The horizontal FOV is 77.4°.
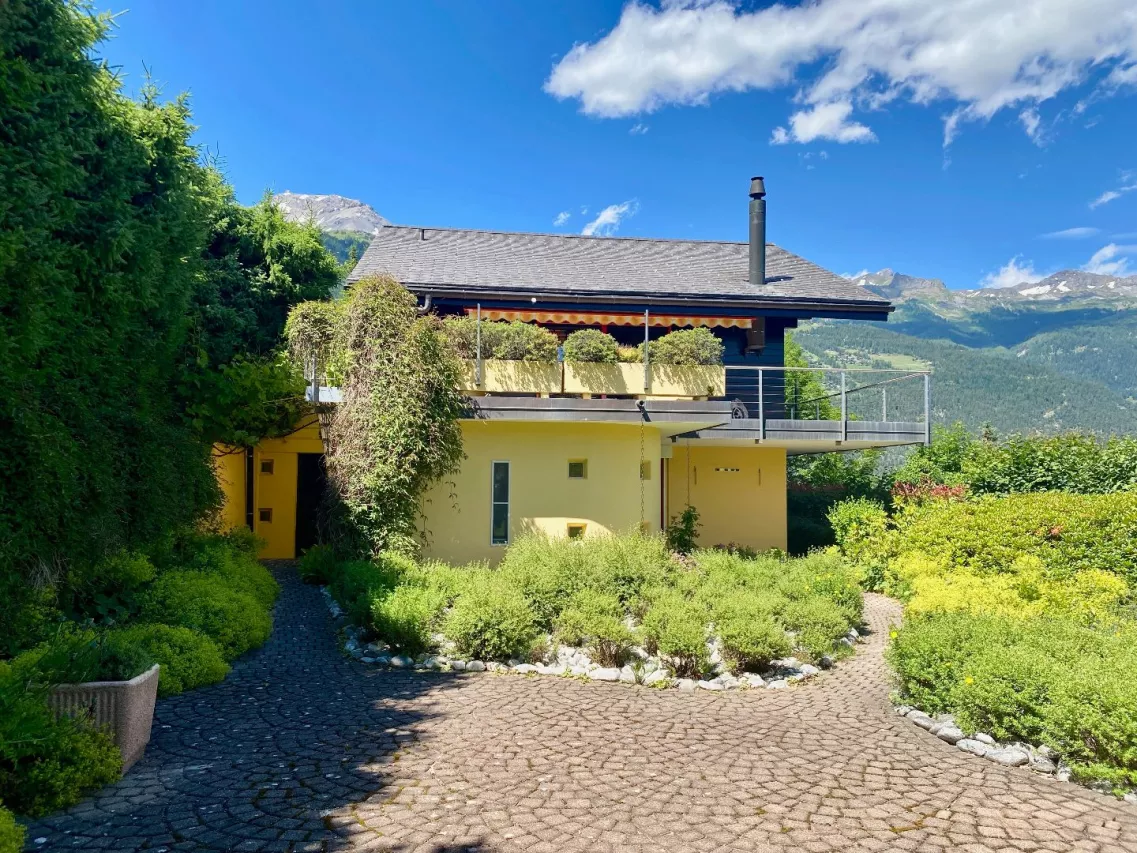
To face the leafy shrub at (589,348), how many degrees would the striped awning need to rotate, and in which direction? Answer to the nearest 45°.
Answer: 0° — it already faces it

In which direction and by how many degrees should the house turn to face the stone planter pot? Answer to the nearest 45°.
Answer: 0° — it already faces it

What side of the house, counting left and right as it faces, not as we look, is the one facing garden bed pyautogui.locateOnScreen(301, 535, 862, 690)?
front

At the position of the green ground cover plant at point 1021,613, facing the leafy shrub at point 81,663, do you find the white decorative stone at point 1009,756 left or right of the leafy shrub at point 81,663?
left

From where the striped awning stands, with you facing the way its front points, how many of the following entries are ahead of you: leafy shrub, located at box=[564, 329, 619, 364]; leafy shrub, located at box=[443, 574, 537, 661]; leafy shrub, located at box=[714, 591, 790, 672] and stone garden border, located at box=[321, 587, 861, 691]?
4

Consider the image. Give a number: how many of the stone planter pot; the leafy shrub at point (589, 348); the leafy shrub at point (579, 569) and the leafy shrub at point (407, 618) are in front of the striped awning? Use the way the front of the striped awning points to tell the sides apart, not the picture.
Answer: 4

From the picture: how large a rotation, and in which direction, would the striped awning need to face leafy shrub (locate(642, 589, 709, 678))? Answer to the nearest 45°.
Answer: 0° — it already faces it

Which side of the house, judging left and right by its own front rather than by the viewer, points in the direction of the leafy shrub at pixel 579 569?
front

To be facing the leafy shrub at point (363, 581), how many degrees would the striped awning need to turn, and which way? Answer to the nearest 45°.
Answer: approximately 45° to its right

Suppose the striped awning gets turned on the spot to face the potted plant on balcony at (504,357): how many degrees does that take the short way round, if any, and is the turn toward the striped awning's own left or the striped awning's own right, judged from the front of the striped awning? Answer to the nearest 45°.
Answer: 0° — it already faces it

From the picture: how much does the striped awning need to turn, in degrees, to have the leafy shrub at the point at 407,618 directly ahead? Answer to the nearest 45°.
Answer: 0° — it already faces it

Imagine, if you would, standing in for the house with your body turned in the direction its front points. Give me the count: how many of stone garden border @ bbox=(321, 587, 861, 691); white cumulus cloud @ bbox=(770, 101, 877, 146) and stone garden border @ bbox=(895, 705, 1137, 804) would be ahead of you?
2

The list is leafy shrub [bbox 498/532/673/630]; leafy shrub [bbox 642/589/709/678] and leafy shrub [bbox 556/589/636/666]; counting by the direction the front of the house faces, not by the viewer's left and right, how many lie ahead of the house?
3

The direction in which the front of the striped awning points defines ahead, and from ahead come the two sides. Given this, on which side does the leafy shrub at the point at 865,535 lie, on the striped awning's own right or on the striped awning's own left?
on the striped awning's own left

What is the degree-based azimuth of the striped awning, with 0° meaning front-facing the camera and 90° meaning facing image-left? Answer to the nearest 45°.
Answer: approximately 0°

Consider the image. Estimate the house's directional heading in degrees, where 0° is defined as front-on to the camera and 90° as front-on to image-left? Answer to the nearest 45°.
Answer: approximately 0°
